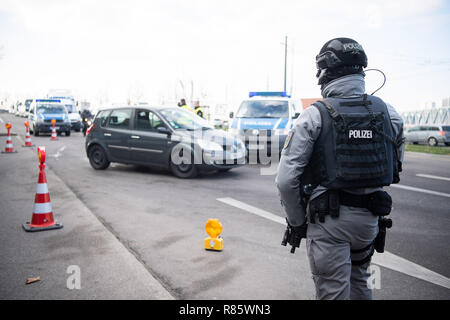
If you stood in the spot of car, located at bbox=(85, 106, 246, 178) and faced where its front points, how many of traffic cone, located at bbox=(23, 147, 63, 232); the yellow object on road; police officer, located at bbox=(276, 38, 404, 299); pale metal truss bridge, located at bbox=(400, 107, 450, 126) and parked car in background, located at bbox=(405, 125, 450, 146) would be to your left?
2

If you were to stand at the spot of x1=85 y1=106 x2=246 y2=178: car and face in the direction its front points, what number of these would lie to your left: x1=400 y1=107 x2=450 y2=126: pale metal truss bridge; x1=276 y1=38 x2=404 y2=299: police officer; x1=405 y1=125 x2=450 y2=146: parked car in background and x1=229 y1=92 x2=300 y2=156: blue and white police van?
3

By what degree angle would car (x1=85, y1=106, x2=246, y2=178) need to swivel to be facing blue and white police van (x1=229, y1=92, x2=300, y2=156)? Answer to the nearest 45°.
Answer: approximately 90° to its left

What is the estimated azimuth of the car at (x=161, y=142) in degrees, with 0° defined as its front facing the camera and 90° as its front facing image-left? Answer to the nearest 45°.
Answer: approximately 315°

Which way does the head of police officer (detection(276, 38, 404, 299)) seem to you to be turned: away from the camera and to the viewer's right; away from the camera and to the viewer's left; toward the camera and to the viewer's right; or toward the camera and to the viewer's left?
away from the camera and to the viewer's left

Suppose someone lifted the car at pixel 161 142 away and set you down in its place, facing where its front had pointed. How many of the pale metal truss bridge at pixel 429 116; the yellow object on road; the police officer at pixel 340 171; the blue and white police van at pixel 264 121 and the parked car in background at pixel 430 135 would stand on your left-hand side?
3

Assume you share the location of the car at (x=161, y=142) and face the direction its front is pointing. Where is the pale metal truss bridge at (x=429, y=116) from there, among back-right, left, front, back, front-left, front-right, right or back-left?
left

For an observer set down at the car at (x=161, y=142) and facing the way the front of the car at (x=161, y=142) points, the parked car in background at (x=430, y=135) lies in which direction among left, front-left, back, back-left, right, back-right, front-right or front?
left

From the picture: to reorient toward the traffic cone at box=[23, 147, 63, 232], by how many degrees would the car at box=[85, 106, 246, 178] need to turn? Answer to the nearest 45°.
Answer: approximately 45° to its right

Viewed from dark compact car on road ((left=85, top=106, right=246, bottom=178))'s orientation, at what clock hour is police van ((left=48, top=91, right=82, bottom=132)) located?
The police van is roughly at 7 o'clock from the dark compact car on road.

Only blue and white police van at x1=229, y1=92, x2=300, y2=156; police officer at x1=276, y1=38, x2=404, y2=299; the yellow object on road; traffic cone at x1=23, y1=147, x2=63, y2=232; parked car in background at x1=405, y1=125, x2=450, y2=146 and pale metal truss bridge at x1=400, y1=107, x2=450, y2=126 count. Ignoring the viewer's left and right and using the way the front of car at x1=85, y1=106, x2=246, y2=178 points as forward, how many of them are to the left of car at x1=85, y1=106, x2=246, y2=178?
3

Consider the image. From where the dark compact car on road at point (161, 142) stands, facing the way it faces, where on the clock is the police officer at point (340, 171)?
The police officer is roughly at 1 o'clock from the dark compact car on road.

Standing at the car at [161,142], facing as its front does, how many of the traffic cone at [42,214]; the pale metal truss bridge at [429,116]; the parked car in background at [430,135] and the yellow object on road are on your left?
2
